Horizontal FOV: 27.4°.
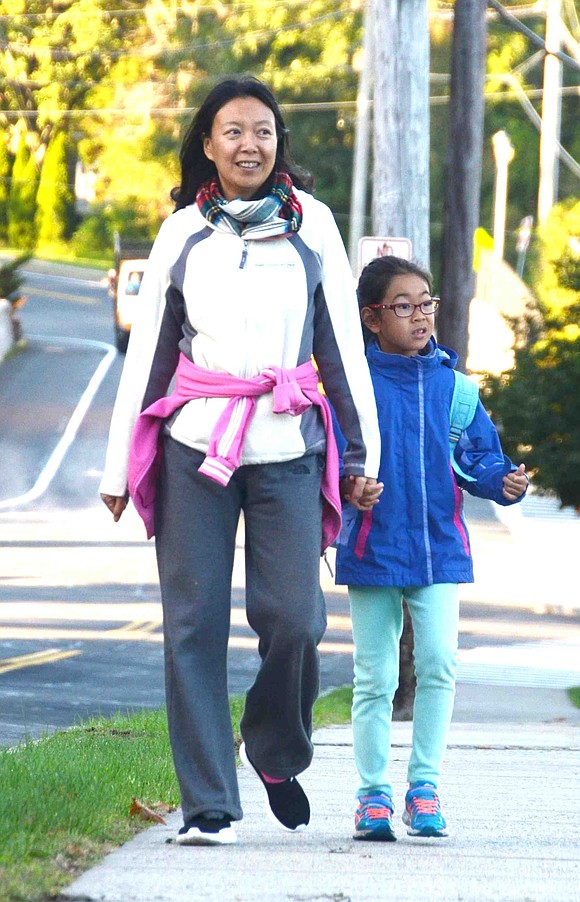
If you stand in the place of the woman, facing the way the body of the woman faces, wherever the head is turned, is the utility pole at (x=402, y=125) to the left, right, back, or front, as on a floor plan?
back

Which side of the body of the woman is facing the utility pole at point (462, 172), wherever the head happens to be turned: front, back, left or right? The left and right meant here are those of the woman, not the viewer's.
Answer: back

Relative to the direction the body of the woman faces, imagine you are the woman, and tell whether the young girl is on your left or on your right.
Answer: on your left

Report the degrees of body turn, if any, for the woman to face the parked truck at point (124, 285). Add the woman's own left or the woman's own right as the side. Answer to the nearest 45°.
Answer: approximately 180°

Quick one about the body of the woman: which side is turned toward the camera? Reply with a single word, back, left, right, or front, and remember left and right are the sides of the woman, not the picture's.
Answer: front

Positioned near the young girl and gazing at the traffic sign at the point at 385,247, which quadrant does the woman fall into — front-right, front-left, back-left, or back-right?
back-left

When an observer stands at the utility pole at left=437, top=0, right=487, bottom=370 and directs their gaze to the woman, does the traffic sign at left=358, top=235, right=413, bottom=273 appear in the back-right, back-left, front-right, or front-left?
front-right

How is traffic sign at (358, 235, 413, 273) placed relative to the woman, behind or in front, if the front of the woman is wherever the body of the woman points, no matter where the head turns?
behind

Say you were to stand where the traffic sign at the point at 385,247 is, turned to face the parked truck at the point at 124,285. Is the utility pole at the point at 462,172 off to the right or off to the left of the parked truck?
right
